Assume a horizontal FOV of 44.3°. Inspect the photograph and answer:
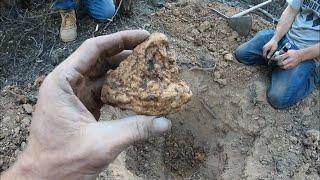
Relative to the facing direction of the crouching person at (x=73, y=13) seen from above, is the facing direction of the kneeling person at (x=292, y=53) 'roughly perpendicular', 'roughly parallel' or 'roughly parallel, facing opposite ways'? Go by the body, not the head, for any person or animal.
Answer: roughly perpendicular

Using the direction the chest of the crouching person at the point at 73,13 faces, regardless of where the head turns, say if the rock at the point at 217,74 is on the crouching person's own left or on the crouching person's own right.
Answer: on the crouching person's own left

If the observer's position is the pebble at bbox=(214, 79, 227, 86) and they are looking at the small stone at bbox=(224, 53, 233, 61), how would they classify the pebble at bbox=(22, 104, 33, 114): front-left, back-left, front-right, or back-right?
back-left

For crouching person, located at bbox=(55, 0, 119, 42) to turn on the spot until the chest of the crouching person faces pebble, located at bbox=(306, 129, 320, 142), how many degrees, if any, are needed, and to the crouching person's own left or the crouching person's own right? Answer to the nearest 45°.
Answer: approximately 45° to the crouching person's own left

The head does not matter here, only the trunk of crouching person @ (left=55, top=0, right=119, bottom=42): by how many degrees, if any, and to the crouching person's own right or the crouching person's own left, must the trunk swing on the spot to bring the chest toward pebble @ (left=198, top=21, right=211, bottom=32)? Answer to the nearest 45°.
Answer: approximately 90° to the crouching person's own left

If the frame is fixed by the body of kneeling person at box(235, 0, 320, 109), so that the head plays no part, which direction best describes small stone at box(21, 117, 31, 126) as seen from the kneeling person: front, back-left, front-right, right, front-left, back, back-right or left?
front

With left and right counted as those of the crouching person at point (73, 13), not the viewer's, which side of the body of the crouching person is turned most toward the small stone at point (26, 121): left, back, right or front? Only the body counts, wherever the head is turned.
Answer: front

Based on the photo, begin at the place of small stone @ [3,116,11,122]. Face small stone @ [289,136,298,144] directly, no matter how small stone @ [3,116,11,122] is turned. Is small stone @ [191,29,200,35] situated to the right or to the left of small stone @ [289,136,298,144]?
left

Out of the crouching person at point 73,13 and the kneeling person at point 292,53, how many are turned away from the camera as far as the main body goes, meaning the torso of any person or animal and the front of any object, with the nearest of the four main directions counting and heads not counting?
0

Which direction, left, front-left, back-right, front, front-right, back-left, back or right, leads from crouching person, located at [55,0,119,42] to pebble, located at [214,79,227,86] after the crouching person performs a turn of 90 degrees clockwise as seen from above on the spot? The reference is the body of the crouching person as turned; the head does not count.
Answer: back-left

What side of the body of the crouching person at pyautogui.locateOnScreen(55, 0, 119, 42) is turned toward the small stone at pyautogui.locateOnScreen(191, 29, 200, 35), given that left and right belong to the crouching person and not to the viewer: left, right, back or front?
left

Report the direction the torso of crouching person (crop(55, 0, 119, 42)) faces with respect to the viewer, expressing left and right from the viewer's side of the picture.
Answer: facing the viewer

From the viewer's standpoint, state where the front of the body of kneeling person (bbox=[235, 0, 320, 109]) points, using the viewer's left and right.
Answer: facing the viewer and to the left of the viewer
